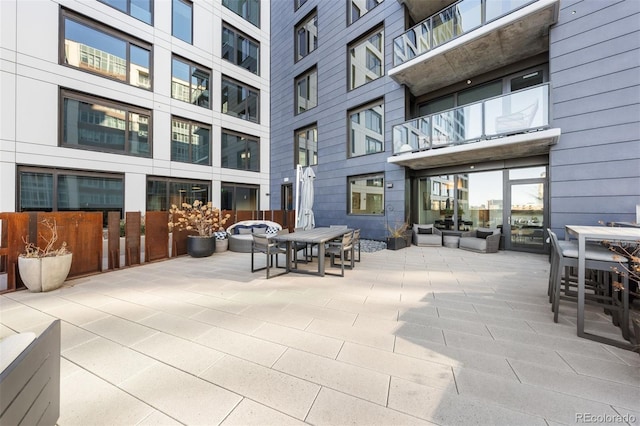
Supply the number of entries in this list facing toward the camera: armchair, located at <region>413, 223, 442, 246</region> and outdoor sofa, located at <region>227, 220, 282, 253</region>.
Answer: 2

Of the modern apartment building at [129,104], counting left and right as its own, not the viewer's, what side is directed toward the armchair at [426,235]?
front

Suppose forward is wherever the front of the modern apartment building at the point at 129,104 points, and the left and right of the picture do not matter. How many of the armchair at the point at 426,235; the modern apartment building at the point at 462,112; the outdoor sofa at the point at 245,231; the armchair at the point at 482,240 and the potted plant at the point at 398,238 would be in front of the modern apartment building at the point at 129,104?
5

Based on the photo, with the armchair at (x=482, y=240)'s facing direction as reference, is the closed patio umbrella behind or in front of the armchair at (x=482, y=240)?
in front

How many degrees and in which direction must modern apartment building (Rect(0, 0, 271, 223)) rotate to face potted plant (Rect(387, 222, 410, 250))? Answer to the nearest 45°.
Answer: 0° — it already faces it

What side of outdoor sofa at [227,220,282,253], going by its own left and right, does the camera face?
front

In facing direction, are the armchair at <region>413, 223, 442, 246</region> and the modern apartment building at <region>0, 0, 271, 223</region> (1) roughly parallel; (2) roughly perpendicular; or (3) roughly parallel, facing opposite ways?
roughly perpendicular

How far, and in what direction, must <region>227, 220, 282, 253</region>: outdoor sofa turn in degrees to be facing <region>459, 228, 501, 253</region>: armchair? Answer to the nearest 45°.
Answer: approximately 90° to its left

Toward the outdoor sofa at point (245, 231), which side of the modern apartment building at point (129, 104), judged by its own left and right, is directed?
front

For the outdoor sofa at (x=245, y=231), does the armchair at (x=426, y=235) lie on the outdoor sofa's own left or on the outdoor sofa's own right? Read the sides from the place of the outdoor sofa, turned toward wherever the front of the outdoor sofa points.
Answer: on the outdoor sofa's own left

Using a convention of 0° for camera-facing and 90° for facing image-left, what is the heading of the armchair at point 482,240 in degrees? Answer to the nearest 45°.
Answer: approximately 45°

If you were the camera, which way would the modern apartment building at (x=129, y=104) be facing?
facing the viewer and to the right of the viewer

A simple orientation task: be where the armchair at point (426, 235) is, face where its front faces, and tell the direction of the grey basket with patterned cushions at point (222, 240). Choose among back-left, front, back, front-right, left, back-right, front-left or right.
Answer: front-right
